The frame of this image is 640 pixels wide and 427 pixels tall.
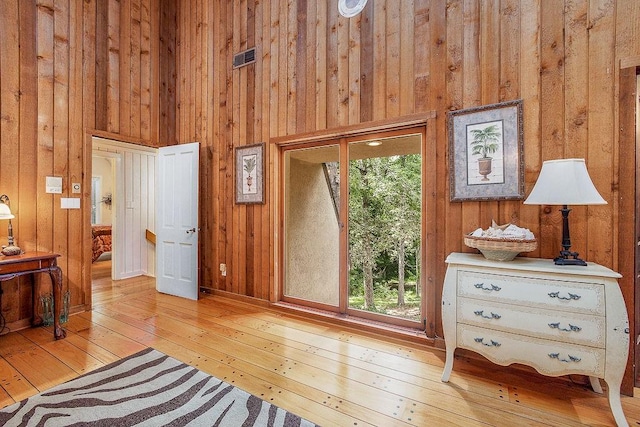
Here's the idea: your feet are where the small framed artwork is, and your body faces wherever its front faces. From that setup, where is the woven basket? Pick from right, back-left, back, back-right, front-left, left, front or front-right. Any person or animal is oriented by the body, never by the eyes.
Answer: left

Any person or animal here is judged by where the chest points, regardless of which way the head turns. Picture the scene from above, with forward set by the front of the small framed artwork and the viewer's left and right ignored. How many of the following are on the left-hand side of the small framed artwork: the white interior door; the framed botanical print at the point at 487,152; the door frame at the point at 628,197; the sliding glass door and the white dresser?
4

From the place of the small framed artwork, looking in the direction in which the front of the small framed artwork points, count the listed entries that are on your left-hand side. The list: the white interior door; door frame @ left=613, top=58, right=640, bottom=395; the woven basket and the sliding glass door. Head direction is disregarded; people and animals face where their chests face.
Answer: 3

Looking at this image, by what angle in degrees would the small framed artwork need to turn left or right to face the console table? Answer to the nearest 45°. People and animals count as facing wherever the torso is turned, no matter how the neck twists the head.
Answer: approximately 45° to its right

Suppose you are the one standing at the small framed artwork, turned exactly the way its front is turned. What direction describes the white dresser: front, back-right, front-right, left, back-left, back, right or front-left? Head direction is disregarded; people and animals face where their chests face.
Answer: left

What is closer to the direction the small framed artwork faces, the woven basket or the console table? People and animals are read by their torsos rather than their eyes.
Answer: the console table

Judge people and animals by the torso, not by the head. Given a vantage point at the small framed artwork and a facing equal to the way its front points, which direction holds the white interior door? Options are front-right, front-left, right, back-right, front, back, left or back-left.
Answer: right

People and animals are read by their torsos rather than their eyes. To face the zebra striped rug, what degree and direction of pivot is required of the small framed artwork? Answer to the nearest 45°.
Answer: approximately 45° to its left

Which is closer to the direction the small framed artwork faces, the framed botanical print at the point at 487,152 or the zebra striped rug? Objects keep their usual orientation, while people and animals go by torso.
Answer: the zebra striped rug

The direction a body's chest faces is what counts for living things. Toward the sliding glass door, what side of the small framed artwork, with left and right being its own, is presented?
left

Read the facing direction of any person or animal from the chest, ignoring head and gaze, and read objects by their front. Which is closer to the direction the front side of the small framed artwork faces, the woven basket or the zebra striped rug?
the zebra striped rug

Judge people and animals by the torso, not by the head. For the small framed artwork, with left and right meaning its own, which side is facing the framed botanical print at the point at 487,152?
left

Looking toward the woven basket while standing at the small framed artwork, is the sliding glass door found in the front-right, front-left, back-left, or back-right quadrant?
front-left
